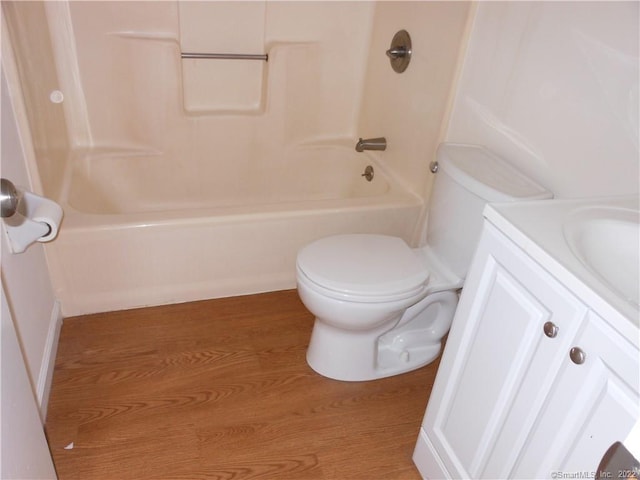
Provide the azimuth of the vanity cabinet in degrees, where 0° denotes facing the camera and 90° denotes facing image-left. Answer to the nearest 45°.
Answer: approximately 45°

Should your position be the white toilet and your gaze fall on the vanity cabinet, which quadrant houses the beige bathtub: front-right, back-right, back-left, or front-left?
back-right

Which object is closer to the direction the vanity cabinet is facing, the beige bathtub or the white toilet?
the beige bathtub

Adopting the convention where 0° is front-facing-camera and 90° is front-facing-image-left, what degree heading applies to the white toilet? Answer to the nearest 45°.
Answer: approximately 45°

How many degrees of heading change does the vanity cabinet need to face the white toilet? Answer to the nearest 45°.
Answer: approximately 90° to its right

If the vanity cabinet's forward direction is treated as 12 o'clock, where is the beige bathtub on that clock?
The beige bathtub is roughly at 2 o'clock from the vanity cabinet.

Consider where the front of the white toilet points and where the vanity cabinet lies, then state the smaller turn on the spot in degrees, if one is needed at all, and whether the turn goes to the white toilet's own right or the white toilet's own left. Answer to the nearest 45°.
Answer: approximately 90° to the white toilet's own left

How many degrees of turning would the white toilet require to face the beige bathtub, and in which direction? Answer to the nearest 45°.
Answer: approximately 45° to its right
